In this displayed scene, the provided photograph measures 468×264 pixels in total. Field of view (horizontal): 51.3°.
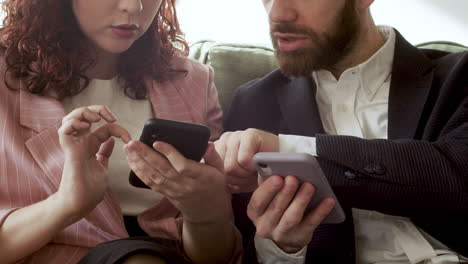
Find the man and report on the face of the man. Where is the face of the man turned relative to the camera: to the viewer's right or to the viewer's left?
to the viewer's left

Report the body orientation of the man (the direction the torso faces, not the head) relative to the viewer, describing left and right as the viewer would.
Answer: facing the viewer and to the left of the viewer
